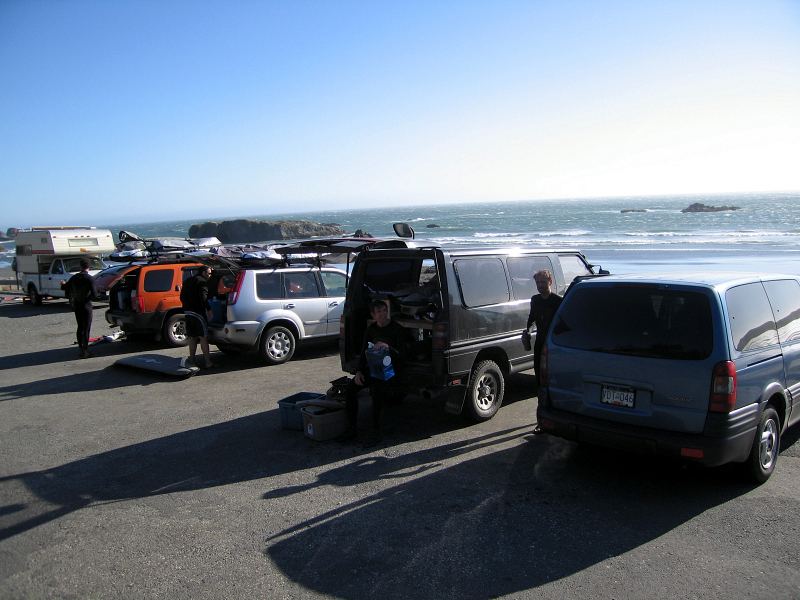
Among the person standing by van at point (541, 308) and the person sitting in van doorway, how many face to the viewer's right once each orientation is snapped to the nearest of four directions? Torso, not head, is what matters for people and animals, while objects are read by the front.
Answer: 0

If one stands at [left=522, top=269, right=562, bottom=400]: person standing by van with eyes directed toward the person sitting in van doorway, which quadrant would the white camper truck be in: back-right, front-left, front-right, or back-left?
front-right

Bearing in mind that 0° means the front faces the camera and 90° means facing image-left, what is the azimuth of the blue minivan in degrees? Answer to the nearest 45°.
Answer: approximately 225°

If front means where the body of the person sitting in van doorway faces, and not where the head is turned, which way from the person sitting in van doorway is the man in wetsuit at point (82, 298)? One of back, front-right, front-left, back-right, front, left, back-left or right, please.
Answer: right

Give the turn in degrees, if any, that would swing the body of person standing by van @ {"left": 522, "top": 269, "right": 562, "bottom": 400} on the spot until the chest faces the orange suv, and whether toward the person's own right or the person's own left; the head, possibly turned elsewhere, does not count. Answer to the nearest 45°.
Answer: approximately 90° to the person's own right

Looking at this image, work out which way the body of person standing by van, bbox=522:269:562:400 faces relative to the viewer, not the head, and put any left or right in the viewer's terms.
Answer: facing the viewer and to the left of the viewer

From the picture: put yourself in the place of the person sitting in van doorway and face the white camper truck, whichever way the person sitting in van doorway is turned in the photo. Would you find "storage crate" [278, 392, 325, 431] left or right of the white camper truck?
left

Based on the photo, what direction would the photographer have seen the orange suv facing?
facing away from the viewer and to the right of the viewer

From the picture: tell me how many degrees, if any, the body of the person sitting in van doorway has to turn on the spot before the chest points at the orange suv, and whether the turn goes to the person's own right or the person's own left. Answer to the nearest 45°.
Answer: approximately 90° to the person's own right

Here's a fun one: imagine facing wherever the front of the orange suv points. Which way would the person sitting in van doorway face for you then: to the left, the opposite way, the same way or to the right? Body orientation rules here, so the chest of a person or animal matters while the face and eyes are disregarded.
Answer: the opposite way

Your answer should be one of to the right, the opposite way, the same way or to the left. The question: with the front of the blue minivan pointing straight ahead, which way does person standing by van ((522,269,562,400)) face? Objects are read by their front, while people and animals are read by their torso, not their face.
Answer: the opposite way
